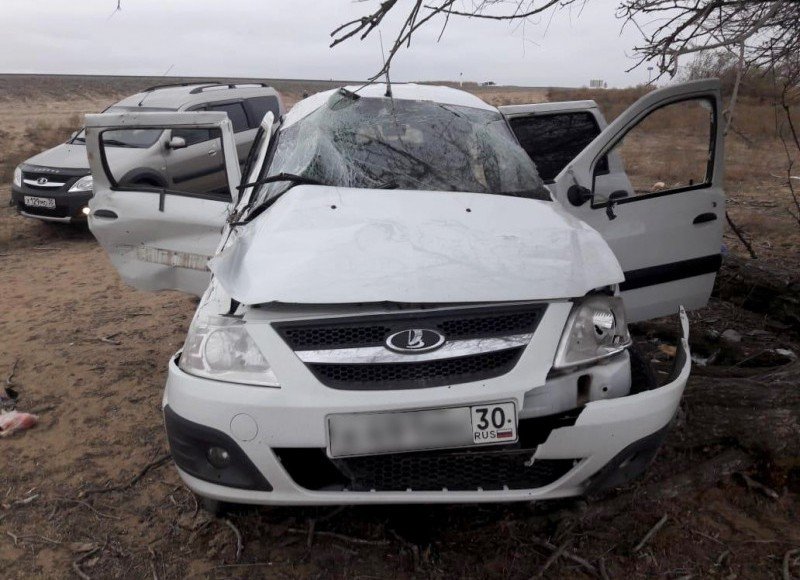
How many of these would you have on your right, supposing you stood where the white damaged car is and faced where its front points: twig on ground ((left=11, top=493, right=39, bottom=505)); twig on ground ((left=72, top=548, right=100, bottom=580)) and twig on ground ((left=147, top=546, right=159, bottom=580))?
3

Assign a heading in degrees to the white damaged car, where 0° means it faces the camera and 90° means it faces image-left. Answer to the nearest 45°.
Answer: approximately 0°

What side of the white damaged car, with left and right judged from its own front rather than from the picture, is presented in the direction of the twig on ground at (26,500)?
right

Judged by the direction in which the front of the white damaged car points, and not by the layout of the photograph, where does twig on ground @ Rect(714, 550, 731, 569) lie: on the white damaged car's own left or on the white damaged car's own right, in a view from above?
on the white damaged car's own left

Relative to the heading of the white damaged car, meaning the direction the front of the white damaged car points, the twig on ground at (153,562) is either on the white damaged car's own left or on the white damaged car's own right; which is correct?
on the white damaged car's own right

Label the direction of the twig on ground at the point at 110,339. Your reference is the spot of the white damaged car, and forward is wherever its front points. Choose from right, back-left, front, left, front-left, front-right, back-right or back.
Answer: back-right

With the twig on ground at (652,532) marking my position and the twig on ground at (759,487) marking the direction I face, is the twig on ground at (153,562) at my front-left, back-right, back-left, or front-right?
back-left
